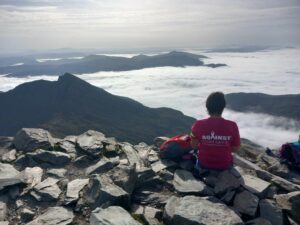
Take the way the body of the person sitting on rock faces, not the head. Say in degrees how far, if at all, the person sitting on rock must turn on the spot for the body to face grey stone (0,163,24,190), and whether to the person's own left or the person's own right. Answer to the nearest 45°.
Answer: approximately 90° to the person's own left

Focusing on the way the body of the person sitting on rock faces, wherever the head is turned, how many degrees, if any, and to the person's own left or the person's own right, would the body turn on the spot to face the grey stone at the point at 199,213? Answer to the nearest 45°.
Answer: approximately 180°

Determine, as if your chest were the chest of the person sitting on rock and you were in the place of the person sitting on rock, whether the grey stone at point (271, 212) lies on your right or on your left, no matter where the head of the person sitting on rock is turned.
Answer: on your right

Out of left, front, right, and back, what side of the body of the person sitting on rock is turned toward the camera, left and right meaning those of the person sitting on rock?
back

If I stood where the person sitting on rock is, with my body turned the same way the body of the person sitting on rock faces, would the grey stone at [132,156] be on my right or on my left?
on my left

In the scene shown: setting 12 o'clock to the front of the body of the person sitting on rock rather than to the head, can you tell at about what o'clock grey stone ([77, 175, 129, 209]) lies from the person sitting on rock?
The grey stone is roughly at 8 o'clock from the person sitting on rock.

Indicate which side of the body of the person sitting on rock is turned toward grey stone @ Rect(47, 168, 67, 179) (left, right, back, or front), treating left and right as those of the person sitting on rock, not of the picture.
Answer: left
